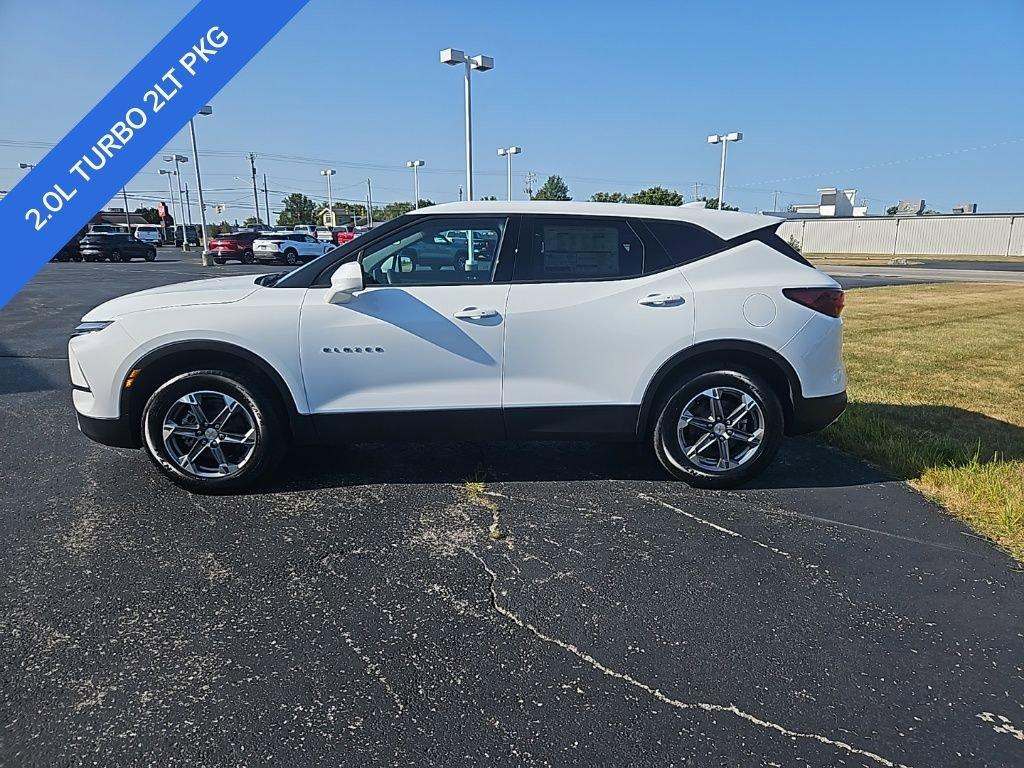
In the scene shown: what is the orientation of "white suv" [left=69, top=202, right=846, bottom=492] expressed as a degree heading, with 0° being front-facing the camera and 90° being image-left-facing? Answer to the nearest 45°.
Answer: approximately 90°

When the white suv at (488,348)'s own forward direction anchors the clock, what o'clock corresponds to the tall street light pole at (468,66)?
The tall street light pole is roughly at 3 o'clock from the white suv.

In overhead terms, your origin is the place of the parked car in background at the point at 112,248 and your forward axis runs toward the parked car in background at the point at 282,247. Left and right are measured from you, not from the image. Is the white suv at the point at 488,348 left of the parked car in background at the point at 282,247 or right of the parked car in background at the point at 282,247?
right

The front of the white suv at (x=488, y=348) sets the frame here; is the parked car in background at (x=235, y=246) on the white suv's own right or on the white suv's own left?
on the white suv's own right

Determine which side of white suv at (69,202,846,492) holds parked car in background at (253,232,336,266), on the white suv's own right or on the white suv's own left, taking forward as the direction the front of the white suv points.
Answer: on the white suv's own right

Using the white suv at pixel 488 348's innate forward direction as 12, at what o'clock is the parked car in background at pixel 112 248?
The parked car in background is roughly at 2 o'clock from the white suv.
